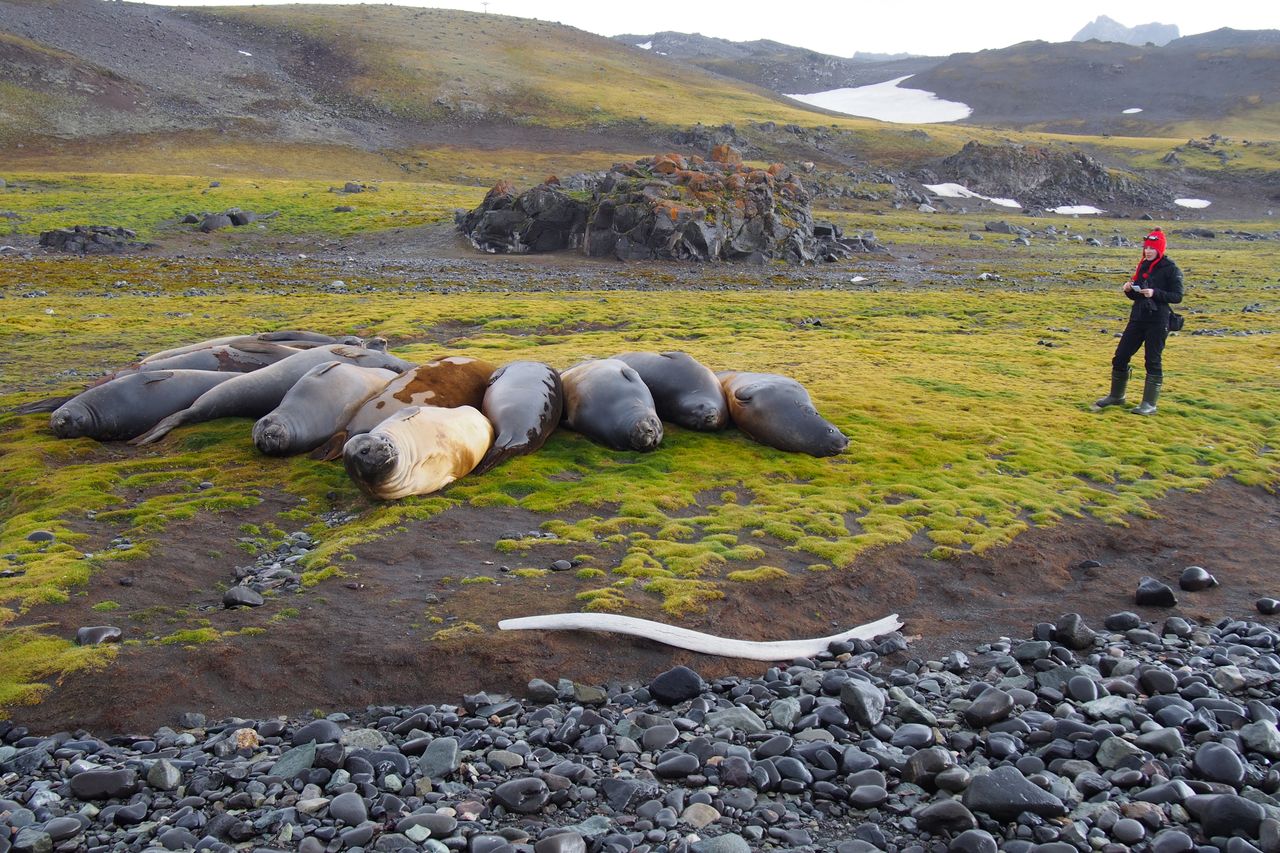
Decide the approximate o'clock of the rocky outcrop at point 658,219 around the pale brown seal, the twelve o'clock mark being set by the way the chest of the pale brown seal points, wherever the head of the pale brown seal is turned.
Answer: The rocky outcrop is roughly at 5 o'clock from the pale brown seal.

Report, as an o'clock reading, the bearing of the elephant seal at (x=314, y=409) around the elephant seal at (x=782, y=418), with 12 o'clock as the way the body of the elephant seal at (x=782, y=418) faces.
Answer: the elephant seal at (x=314, y=409) is roughly at 4 o'clock from the elephant seal at (x=782, y=418).

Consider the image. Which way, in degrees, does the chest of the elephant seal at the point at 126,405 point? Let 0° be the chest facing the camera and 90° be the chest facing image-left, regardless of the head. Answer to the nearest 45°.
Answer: approximately 45°

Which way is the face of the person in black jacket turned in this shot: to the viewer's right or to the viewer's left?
to the viewer's left

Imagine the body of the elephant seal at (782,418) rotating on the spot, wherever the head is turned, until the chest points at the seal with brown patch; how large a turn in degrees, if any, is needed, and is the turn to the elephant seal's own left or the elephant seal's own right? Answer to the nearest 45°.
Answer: approximately 135° to the elephant seal's own right

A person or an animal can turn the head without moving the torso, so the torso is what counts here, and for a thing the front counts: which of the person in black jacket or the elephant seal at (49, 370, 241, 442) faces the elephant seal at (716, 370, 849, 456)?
the person in black jacket

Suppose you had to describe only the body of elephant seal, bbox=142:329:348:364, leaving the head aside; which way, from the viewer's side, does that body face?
to the viewer's right

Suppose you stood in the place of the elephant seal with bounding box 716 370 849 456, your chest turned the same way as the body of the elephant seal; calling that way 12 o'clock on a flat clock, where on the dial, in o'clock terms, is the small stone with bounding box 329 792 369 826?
The small stone is roughly at 2 o'clock from the elephant seal.

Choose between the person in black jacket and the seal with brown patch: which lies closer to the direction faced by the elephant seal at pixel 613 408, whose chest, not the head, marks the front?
the person in black jacket

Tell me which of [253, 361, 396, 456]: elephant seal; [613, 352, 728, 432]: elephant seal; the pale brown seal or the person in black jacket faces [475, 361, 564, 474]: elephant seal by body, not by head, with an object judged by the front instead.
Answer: the person in black jacket
